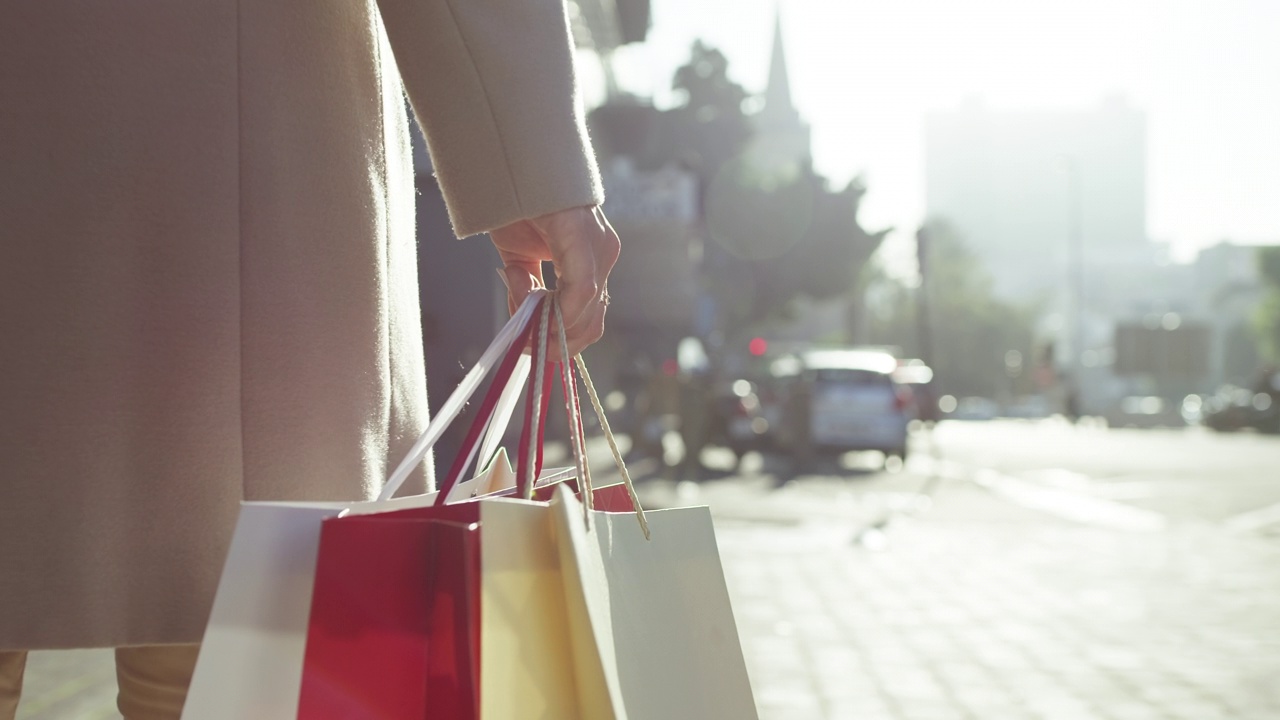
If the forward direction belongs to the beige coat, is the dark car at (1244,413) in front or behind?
in front

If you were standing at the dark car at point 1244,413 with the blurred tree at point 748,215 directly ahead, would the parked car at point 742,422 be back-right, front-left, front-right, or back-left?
front-left

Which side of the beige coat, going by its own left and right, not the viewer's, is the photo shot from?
back

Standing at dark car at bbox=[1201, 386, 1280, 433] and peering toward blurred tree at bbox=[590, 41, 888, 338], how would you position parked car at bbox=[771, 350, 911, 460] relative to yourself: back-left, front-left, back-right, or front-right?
front-left

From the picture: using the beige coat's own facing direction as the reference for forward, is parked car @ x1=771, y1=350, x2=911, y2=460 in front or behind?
in front
